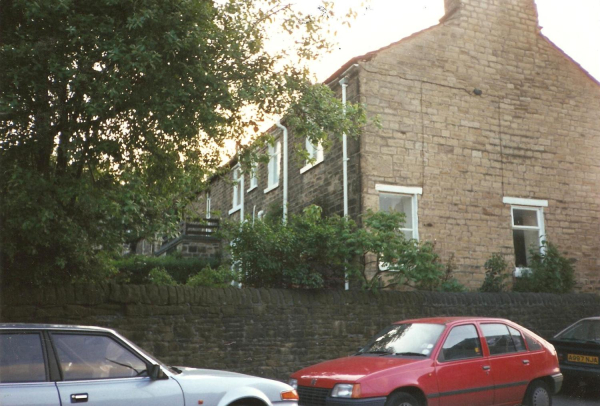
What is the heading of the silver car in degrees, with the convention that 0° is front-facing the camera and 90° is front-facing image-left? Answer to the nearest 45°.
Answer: approximately 270°

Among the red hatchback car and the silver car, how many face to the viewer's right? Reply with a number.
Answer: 1

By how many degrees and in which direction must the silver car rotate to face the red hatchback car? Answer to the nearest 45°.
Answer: approximately 45° to its left

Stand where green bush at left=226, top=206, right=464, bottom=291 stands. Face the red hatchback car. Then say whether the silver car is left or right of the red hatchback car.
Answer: right

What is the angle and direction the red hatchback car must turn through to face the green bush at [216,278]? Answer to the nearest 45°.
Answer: approximately 90° to its right

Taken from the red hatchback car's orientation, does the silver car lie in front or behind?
in front

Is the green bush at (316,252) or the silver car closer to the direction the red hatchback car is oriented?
the silver car

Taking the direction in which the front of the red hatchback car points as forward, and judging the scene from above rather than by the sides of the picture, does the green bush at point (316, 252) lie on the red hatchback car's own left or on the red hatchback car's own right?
on the red hatchback car's own right

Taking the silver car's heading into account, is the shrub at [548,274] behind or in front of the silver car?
in front

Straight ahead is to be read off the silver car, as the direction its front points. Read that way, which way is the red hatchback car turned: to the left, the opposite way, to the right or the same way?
the opposite way

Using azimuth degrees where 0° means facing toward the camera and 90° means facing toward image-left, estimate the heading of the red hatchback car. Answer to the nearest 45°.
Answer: approximately 45°

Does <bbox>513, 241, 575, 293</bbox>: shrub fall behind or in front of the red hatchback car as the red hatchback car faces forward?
behind
